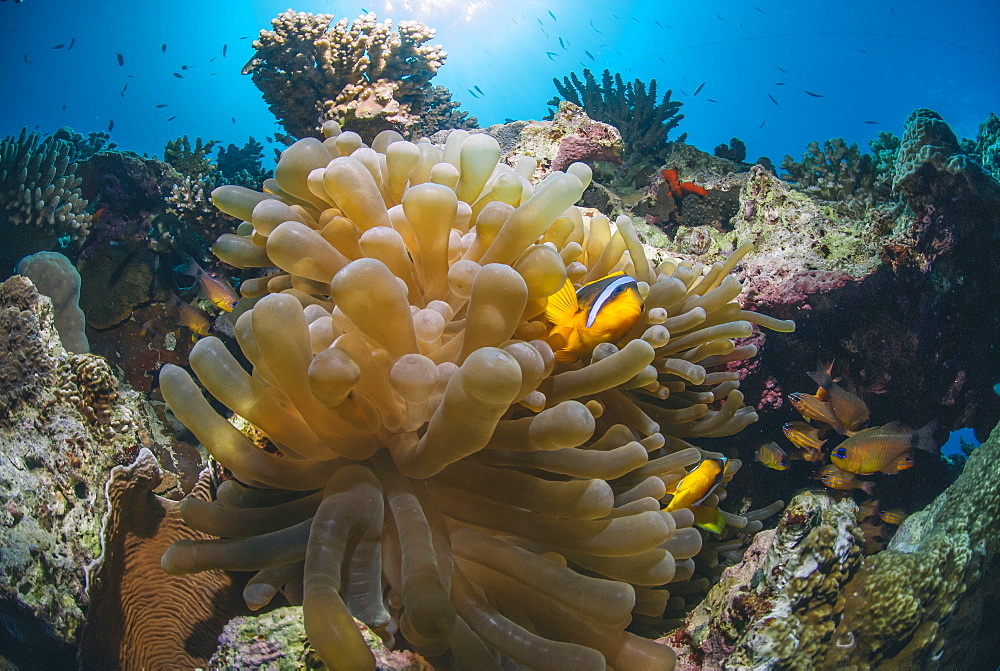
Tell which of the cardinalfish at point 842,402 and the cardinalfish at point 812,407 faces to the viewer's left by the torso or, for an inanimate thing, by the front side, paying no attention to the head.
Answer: the cardinalfish at point 812,407

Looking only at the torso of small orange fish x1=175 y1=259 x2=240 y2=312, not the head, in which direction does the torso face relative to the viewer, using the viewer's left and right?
facing to the right of the viewer

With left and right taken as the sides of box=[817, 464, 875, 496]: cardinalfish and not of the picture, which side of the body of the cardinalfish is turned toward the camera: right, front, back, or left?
left

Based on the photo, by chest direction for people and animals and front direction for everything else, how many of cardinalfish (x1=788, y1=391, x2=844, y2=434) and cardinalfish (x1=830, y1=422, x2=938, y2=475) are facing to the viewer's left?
2

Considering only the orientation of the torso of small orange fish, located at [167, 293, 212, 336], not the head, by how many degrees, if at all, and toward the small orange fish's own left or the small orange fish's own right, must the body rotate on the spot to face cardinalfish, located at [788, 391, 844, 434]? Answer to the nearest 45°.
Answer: approximately 45° to the small orange fish's own right

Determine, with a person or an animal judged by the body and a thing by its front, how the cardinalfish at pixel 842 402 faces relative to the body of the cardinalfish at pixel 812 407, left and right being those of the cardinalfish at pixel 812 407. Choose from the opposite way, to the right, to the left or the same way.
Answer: the opposite way

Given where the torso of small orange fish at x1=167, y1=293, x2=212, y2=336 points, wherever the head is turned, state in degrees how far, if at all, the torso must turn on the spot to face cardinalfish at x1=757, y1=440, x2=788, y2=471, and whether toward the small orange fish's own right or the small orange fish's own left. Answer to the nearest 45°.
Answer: approximately 45° to the small orange fish's own right

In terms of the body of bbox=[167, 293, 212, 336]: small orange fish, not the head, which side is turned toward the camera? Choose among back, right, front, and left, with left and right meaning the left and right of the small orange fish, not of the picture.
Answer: right
